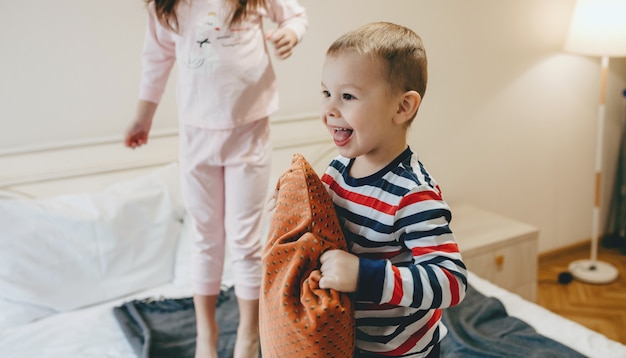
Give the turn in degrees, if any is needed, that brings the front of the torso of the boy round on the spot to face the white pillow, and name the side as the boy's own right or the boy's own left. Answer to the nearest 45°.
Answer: approximately 90° to the boy's own right

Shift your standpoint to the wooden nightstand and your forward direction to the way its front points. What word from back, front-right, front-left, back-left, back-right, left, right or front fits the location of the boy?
front-right

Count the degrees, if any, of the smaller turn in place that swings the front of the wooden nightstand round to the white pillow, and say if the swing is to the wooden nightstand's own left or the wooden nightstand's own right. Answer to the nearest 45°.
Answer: approximately 90° to the wooden nightstand's own right

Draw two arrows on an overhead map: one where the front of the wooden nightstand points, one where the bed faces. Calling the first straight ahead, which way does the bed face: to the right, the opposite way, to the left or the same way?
the same way

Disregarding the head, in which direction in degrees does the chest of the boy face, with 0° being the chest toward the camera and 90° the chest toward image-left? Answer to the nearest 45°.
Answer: approximately 45°

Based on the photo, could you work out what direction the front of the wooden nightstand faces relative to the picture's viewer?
facing the viewer and to the right of the viewer

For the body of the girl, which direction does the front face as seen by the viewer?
toward the camera

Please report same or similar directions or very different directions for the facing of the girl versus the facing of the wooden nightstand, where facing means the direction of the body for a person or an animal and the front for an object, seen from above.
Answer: same or similar directions

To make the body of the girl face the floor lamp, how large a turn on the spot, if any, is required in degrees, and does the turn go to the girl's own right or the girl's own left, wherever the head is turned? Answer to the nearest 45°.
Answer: approximately 135° to the girl's own left

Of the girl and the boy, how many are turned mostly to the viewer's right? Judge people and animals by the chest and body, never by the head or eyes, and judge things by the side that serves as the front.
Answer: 0

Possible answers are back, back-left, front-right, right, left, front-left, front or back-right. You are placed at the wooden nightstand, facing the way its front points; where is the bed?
right

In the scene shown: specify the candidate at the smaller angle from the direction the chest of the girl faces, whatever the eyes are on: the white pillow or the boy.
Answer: the boy

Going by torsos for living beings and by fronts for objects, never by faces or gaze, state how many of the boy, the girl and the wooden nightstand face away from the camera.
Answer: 0
